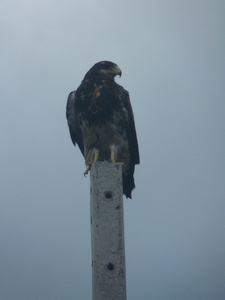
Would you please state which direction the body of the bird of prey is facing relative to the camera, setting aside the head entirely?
toward the camera
